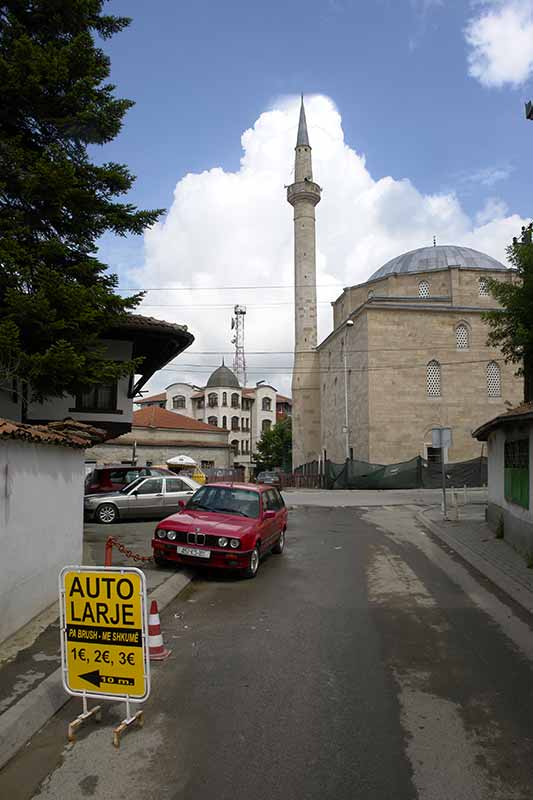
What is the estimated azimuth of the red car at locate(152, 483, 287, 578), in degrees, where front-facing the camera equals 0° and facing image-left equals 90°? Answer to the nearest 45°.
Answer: approximately 45°

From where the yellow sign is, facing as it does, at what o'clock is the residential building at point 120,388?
The residential building is roughly at 6 o'clock from the yellow sign.

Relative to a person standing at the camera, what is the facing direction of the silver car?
facing to the left of the viewer

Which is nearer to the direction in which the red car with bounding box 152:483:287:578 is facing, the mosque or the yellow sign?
the yellow sign

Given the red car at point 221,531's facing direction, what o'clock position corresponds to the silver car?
The silver car is roughly at 4 o'clock from the red car.

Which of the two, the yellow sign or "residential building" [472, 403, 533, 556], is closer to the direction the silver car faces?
the yellow sign

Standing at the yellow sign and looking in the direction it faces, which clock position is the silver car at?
The silver car is roughly at 6 o'clock from the yellow sign.

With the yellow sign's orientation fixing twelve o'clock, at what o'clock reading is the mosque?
The mosque is roughly at 7 o'clock from the yellow sign.

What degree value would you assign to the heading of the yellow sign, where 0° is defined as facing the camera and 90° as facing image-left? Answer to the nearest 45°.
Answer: approximately 0°

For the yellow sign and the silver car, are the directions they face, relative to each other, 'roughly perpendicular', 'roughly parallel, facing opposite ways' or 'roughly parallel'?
roughly perpendicular

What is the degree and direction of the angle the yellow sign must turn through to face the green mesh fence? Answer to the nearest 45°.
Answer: approximately 135° to its left

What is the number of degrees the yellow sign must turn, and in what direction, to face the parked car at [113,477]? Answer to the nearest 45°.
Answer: approximately 180°
